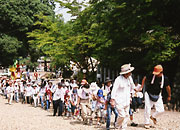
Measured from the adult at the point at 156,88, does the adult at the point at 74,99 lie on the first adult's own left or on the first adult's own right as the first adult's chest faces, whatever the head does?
on the first adult's own right

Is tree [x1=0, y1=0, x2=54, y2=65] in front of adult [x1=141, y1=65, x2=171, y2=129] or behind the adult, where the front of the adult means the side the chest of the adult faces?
behind

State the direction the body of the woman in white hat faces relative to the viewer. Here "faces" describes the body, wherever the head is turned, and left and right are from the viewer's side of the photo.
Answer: facing the viewer and to the right of the viewer

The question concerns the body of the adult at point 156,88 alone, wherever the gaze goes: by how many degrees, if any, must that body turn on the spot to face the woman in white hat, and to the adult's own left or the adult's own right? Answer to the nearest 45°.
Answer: approximately 45° to the adult's own right

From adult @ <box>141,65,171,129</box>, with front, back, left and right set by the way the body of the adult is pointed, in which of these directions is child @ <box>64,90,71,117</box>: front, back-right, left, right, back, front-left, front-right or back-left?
back-right

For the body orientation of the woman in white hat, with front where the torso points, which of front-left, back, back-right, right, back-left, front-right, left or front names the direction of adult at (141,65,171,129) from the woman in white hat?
left

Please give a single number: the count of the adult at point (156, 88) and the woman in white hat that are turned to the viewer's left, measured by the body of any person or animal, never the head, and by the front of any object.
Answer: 0

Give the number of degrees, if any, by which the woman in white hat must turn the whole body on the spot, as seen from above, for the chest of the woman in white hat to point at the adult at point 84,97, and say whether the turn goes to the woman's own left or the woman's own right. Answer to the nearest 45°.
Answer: approximately 180°

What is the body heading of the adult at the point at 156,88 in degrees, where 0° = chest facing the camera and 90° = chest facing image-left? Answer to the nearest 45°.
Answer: approximately 0°
